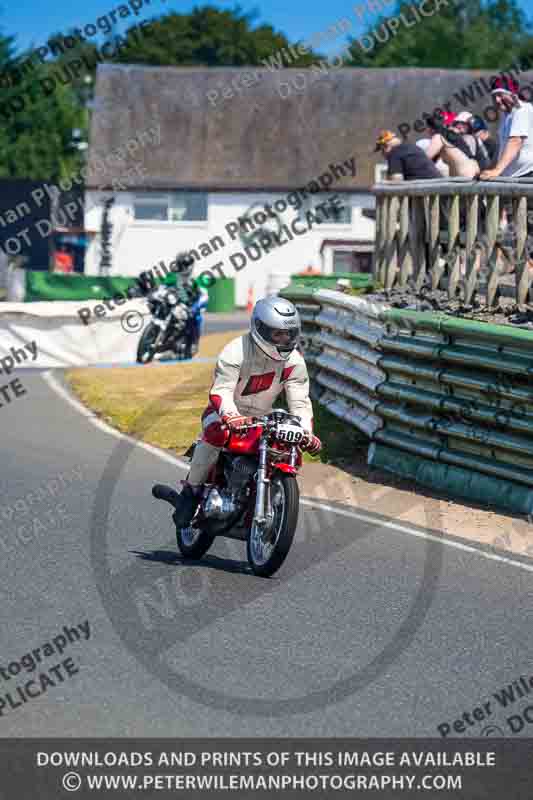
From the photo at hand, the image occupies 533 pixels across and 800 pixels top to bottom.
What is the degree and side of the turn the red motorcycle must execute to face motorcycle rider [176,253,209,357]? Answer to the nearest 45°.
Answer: approximately 135° to its left

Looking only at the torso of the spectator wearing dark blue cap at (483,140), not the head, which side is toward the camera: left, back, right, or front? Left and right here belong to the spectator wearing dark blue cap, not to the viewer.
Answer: left

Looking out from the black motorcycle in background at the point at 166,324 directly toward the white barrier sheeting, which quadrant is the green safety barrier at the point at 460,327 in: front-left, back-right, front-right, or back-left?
back-left

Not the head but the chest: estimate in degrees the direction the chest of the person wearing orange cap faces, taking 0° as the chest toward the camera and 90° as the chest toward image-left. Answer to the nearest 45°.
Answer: approximately 90°

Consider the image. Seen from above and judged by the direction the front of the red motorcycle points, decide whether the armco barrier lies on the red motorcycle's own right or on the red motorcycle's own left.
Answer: on the red motorcycle's own left

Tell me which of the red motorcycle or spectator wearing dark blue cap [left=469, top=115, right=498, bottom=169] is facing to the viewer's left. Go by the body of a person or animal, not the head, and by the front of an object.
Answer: the spectator wearing dark blue cap

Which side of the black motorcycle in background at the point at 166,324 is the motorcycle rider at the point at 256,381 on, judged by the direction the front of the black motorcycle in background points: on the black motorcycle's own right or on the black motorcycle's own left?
on the black motorcycle's own left
